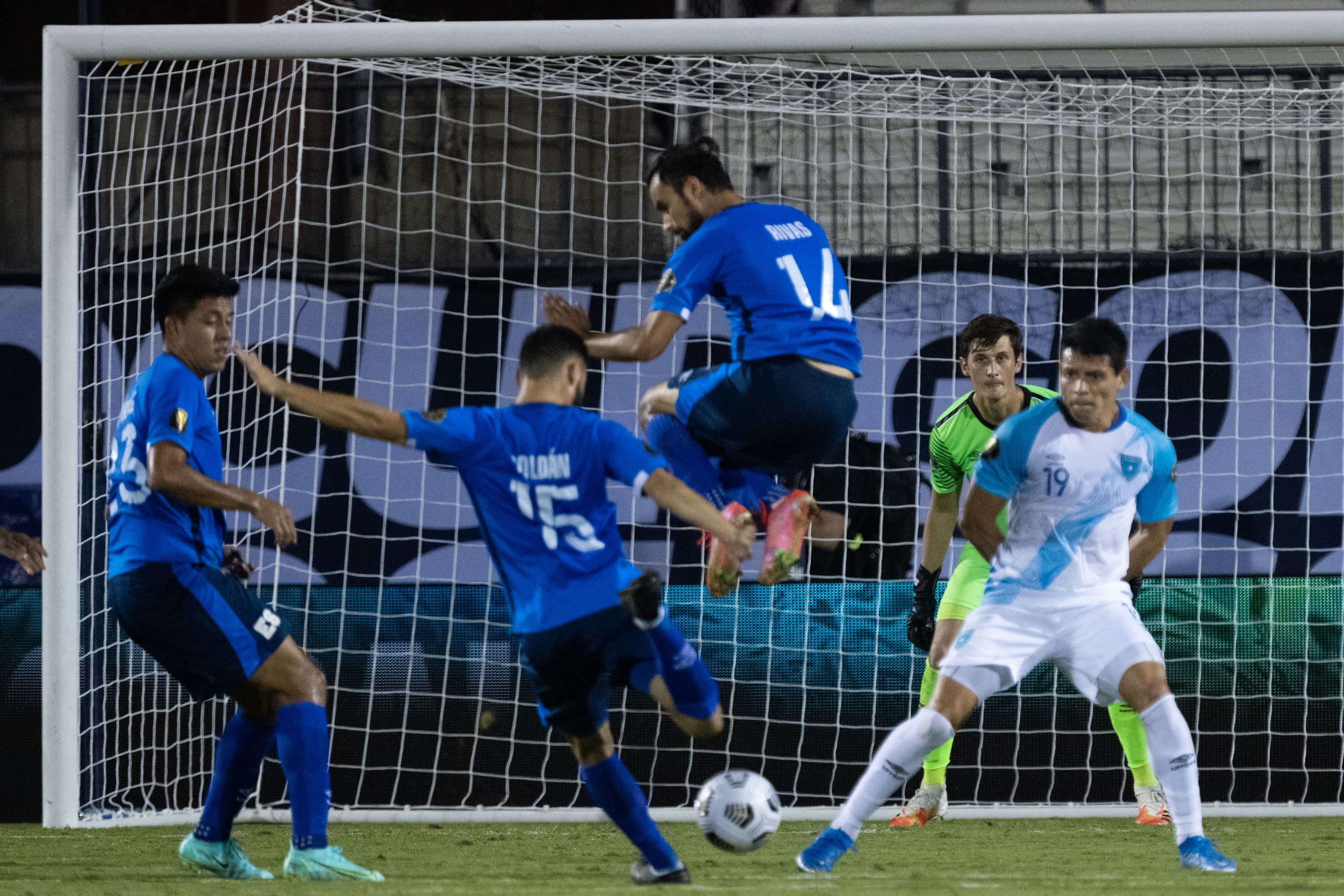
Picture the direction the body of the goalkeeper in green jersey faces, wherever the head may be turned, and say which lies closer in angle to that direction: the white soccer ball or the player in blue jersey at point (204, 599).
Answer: the white soccer ball

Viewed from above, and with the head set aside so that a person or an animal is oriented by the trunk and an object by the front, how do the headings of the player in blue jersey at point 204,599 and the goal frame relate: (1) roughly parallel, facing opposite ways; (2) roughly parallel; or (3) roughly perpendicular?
roughly perpendicular

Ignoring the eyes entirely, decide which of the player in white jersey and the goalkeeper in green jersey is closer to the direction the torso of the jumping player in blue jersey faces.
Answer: the goalkeeper in green jersey

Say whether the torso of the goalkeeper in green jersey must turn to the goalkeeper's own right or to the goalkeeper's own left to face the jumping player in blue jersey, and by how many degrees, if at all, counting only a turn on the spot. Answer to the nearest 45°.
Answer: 0° — they already face them

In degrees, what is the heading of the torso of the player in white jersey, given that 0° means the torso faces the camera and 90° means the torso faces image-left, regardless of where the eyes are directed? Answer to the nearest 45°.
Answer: approximately 0°

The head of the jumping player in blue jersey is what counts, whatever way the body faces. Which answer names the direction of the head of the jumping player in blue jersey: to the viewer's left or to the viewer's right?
to the viewer's left

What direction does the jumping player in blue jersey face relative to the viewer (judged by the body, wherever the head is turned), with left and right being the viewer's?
facing away from the viewer and to the left of the viewer

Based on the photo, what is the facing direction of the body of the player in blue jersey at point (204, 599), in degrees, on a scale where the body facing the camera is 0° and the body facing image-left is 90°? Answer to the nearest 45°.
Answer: approximately 270°

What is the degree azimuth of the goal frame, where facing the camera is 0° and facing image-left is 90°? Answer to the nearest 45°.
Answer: approximately 0°

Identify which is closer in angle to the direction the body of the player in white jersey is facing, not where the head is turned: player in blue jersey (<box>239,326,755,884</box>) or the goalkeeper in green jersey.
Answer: the player in blue jersey

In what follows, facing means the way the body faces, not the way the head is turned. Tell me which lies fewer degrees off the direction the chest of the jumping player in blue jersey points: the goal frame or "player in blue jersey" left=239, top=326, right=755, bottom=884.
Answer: the goal frame
